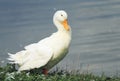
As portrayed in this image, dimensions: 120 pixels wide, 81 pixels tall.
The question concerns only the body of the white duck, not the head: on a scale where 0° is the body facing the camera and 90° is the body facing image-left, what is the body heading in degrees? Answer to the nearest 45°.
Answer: approximately 270°
